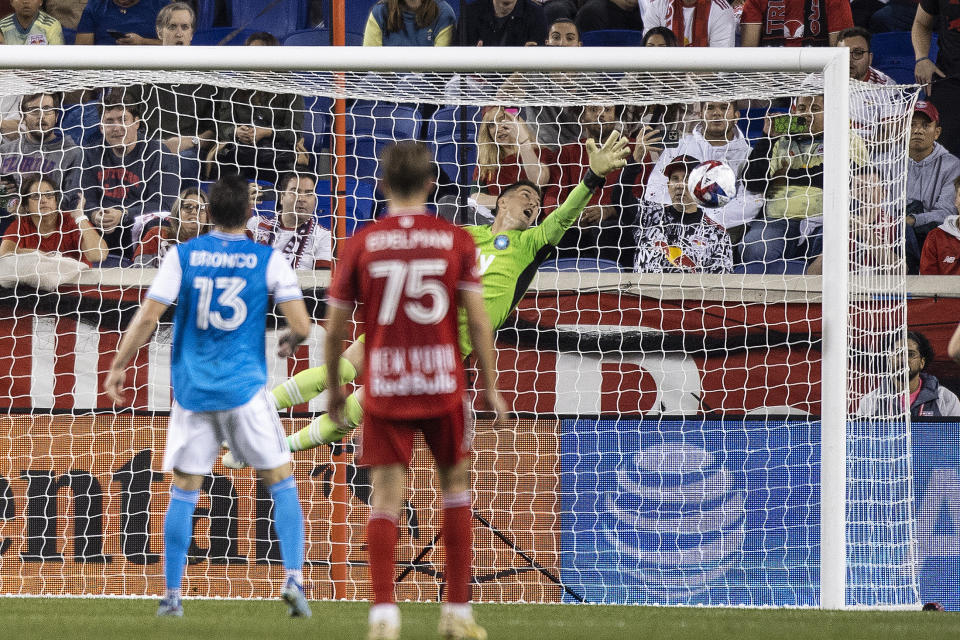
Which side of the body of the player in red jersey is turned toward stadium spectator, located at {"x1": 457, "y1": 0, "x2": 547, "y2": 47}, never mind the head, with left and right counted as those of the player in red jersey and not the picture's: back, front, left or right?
front

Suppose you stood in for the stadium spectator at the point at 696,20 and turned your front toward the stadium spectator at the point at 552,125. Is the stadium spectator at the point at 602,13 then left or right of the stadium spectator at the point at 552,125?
right

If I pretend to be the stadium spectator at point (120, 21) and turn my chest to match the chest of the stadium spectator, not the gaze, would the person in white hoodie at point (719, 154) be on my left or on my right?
on my left

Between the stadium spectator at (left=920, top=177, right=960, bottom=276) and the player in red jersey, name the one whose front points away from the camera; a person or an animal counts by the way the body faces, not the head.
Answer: the player in red jersey

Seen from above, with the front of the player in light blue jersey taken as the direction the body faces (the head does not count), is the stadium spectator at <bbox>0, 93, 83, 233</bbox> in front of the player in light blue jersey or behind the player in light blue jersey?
in front

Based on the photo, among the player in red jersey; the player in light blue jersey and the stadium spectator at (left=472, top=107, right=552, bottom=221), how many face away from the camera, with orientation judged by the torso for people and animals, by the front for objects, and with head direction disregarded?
2

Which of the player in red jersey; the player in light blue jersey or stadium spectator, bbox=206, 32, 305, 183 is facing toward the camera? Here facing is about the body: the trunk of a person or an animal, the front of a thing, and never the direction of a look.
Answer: the stadium spectator

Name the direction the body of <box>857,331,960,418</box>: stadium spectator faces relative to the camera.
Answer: toward the camera

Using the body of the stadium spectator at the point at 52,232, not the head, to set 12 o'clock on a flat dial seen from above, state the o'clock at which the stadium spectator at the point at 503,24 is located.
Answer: the stadium spectator at the point at 503,24 is roughly at 9 o'clock from the stadium spectator at the point at 52,232.

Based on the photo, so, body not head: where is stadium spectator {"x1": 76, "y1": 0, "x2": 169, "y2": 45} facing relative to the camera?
toward the camera

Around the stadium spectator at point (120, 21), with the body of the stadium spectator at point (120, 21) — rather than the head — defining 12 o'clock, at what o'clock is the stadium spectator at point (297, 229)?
the stadium spectator at point (297, 229) is roughly at 11 o'clock from the stadium spectator at point (120, 21).

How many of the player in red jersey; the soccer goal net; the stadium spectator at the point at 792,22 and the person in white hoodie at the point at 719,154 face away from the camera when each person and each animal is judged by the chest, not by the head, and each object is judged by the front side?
1

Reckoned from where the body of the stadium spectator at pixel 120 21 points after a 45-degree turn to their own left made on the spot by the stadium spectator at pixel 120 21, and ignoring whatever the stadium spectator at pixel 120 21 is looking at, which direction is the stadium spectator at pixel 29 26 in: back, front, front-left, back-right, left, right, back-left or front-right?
back-right

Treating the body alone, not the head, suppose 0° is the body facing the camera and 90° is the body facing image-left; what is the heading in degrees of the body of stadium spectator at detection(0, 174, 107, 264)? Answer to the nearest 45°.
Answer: approximately 0°

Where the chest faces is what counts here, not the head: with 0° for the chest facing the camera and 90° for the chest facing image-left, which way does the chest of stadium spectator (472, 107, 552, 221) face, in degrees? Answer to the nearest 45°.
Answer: approximately 0°
